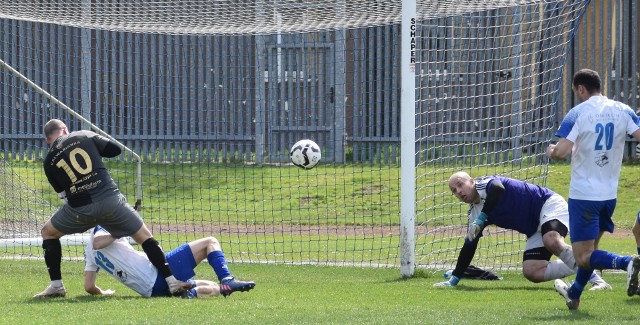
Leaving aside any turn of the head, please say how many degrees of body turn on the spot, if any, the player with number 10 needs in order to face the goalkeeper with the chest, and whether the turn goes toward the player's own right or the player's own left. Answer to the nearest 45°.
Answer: approximately 90° to the player's own right

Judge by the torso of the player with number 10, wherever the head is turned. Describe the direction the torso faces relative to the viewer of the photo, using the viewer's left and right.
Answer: facing away from the viewer
